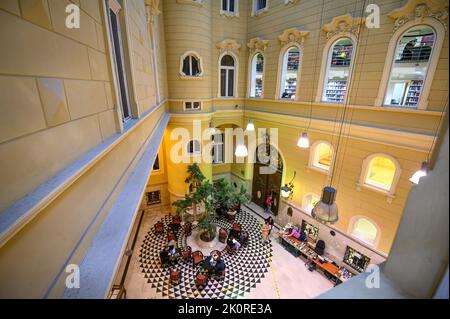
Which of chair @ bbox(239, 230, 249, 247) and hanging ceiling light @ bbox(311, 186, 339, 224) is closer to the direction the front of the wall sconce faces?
the chair

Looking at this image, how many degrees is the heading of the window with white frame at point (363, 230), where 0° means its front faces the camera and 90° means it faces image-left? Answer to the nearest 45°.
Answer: approximately 45°

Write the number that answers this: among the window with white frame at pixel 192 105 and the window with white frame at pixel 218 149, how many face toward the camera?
2

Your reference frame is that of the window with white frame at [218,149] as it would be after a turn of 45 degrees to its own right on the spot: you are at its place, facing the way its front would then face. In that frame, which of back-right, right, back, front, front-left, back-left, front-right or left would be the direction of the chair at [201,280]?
front-left

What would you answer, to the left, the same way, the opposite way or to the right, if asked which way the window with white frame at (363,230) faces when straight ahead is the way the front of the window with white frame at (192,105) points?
to the right

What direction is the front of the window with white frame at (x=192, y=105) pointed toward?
toward the camera

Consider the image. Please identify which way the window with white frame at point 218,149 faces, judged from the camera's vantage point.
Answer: facing the viewer

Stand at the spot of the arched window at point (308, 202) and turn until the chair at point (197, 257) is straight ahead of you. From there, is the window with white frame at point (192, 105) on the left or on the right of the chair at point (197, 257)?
right

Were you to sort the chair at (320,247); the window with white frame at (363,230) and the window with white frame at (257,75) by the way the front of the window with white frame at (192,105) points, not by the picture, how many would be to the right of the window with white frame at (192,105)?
0

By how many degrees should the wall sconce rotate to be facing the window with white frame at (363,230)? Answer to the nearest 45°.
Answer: approximately 90° to its left

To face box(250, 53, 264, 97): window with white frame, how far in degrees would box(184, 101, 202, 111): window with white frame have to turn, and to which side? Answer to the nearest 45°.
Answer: approximately 90° to its left

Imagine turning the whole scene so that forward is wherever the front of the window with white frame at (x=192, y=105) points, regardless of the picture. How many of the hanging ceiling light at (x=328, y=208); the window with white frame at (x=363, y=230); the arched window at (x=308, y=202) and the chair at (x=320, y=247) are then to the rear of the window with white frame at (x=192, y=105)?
0
